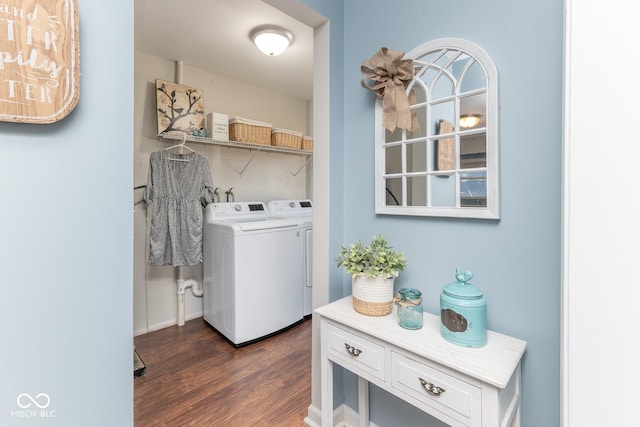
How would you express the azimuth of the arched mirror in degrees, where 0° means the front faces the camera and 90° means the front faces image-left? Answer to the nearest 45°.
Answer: approximately 45°

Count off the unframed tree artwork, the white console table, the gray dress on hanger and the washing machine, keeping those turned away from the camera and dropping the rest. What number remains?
0

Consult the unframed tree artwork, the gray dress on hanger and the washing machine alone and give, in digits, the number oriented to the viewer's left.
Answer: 0

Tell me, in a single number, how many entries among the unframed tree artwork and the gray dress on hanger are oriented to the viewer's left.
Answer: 0

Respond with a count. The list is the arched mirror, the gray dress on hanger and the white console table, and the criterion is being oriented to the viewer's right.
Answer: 0

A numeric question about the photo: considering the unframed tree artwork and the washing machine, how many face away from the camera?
0

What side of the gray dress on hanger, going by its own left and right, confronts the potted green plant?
front

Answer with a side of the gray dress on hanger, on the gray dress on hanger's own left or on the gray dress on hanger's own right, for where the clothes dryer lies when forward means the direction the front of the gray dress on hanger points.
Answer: on the gray dress on hanger's own left

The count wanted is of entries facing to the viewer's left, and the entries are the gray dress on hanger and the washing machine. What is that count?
0

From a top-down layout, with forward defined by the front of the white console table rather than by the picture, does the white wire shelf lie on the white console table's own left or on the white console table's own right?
on the white console table's own right

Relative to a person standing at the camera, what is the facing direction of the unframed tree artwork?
facing the viewer and to the right of the viewer

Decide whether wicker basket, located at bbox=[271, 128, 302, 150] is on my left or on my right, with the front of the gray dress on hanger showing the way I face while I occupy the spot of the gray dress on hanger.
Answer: on my left

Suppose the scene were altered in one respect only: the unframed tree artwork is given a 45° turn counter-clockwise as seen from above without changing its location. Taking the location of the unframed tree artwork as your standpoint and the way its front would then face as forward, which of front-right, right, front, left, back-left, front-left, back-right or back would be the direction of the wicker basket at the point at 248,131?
front
